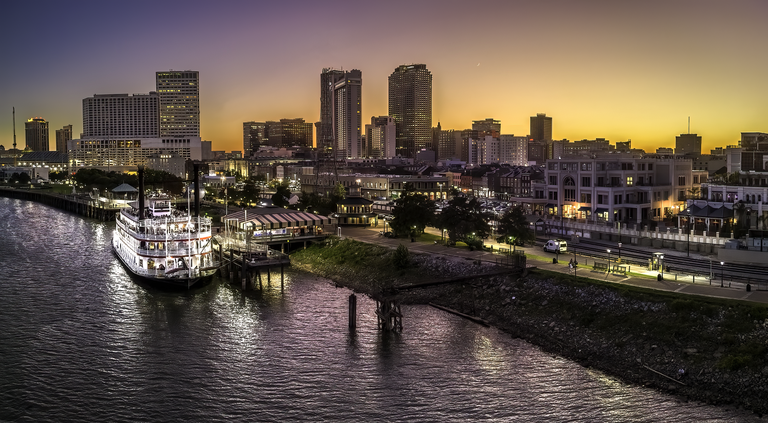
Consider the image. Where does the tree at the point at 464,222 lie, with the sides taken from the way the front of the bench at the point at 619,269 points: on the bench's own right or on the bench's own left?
on the bench's own right

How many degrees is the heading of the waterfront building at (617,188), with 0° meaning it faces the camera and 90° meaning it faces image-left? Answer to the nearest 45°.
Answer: approximately 45°

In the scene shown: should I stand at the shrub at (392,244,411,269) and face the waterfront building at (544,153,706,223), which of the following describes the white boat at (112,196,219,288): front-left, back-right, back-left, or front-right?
back-left

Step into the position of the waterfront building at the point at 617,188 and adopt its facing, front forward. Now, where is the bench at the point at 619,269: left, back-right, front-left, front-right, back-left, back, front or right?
front-left

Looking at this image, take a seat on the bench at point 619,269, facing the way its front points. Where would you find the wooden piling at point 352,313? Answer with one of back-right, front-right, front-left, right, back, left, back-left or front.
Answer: front

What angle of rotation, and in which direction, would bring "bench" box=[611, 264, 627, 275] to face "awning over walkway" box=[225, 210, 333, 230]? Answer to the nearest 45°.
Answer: approximately 90° to its right

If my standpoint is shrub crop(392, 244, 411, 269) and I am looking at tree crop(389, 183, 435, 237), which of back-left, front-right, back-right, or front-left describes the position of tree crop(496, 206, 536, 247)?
front-right

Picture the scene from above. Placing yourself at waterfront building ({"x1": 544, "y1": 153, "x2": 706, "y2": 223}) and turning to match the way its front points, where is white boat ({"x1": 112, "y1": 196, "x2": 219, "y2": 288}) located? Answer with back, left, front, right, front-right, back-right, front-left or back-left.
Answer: front

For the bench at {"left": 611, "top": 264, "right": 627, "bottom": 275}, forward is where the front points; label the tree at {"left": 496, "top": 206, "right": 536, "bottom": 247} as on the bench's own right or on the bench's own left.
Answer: on the bench's own right

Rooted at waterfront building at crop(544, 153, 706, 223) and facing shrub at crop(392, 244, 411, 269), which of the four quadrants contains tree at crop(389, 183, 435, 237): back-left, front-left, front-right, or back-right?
front-right

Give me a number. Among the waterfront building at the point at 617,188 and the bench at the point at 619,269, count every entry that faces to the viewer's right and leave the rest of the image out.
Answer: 0

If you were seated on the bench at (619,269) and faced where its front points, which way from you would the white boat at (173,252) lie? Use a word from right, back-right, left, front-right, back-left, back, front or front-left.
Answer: front-right

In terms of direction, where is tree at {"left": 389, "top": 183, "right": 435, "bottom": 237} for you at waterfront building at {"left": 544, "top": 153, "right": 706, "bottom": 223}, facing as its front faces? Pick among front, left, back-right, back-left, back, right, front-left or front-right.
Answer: front

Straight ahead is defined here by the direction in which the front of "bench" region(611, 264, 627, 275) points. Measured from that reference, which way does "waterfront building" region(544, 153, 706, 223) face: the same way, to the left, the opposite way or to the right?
the same way

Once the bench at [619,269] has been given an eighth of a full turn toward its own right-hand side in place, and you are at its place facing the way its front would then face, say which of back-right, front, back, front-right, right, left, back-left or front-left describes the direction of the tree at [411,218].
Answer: front-right

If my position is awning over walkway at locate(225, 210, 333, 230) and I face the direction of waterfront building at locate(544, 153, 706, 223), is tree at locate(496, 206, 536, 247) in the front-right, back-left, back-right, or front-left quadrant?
front-right

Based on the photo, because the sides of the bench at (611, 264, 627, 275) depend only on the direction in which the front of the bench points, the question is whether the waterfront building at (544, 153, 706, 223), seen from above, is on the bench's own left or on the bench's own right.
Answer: on the bench's own right

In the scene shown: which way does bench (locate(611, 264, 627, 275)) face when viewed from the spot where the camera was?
facing the viewer and to the left of the viewer

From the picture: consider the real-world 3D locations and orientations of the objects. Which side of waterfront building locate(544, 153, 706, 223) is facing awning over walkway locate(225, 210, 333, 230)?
front
